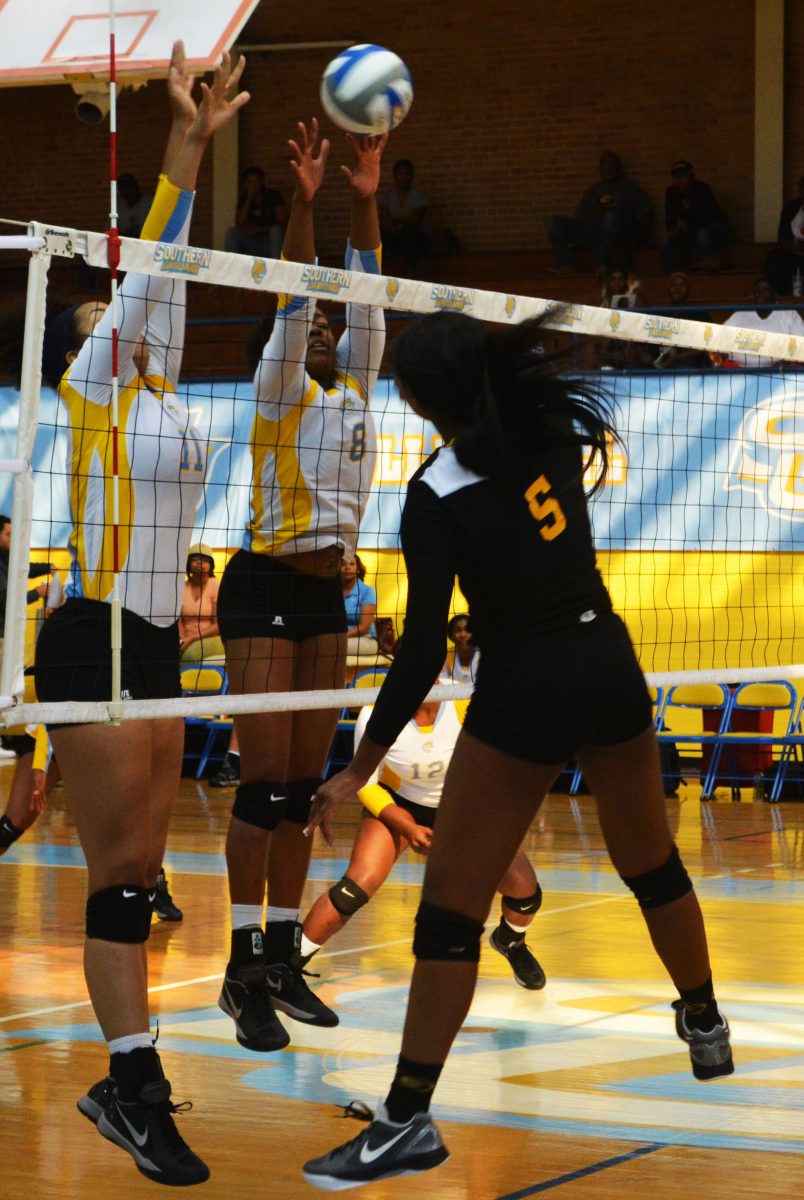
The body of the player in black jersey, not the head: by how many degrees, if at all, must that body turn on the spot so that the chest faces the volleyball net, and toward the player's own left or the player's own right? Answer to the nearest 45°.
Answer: approximately 45° to the player's own right

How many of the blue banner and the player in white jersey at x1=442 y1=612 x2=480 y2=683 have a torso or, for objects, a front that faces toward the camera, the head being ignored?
2

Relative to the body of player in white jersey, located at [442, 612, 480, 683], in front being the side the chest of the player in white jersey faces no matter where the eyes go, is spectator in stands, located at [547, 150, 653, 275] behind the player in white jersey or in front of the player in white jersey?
behind

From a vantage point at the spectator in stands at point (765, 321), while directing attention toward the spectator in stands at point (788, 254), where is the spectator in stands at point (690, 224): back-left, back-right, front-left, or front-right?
front-left

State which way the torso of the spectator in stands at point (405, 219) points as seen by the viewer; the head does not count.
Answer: toward the camera

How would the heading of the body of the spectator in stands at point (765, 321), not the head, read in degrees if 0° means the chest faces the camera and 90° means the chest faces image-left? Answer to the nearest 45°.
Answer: approximately 0°

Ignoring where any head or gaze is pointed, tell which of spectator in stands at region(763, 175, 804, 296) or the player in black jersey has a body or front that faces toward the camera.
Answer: the spectator in stands

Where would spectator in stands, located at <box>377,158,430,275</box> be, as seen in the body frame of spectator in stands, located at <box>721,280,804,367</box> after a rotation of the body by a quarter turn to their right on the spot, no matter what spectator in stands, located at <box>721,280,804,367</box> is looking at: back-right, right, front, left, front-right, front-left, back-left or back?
front-right

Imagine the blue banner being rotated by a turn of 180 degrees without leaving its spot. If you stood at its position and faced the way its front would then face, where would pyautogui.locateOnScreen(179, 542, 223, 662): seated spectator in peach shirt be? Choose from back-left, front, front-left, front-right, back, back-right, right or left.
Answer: left

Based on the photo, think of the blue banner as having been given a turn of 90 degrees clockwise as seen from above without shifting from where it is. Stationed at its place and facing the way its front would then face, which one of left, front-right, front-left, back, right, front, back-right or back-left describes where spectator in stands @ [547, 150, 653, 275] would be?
right

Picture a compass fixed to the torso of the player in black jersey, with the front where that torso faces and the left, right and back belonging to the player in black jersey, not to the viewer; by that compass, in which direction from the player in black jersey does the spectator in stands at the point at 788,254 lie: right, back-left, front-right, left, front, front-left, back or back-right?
front-right

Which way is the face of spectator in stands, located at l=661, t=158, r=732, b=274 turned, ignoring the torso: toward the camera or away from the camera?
toward the camera

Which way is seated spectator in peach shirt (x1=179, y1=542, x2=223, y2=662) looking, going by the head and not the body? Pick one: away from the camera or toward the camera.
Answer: toward the camera

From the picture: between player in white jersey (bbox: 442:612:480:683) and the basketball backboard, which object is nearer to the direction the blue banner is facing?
the player in white jersey

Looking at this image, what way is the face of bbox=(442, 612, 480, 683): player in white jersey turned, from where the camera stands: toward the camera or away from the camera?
toward the camera

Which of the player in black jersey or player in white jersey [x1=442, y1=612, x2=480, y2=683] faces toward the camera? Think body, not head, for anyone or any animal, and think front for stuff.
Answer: the player in white jersey

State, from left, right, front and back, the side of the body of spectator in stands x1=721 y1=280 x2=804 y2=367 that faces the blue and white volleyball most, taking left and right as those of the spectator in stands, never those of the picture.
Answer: front

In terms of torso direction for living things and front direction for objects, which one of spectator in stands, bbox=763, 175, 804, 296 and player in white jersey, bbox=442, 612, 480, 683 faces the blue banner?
the spectator in stands

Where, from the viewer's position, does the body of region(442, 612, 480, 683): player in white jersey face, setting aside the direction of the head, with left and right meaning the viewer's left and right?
facing the viewer

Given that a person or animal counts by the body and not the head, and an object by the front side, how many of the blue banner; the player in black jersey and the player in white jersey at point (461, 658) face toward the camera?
2

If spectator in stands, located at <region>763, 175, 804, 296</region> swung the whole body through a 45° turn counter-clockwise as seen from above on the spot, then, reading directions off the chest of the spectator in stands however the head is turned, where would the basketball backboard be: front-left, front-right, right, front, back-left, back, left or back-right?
right
